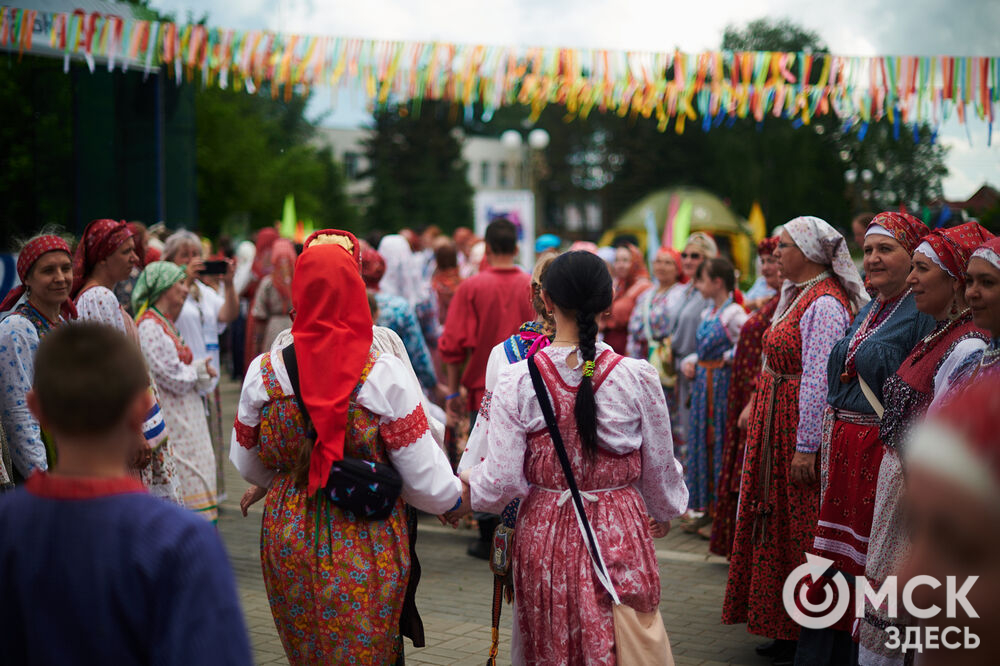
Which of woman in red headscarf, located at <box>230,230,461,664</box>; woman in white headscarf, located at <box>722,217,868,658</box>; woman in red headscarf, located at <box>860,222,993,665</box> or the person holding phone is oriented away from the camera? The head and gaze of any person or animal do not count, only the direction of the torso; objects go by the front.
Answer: woman in red headscarf, located at <box>230,230,461,664</box>

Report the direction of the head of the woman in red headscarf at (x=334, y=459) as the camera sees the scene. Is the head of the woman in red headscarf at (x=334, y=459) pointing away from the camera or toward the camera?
away from the camera

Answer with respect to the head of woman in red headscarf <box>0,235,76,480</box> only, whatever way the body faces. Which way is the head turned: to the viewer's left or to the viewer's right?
to the viewer's right

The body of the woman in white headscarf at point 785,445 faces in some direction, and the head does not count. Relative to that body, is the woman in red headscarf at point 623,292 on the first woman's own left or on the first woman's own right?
on the first woman's own right

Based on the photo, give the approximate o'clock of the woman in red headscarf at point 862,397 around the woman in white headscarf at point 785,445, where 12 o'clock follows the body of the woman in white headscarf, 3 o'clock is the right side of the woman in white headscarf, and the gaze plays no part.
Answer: The woman in red headscarf is roughly at 8 o'clock from the woman in white headscarf.

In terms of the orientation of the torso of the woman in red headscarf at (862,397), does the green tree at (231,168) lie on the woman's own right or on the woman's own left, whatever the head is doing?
on the woman's own right

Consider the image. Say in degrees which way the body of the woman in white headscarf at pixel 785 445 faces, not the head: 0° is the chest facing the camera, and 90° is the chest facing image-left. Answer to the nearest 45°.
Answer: approximately 90°

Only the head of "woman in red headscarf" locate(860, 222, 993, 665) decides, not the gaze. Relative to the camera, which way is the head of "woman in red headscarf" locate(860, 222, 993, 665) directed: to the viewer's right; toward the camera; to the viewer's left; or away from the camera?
to the viewer's left

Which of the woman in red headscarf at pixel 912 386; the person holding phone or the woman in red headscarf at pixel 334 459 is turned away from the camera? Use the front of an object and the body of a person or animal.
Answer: the woman in red headscarf at pixel 334 459

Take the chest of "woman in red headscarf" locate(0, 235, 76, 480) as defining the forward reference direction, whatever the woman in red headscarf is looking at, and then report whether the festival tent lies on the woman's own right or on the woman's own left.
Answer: on the woman's own left
